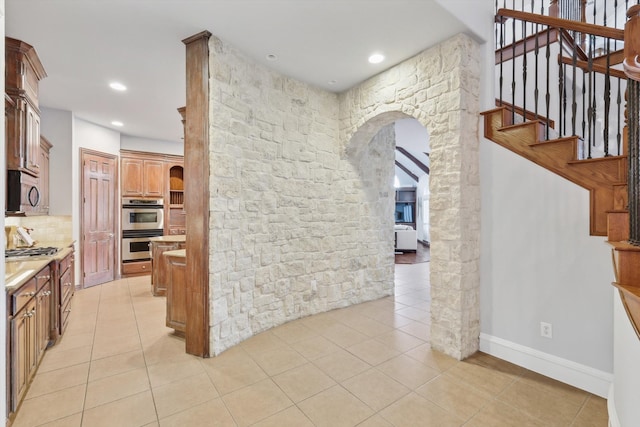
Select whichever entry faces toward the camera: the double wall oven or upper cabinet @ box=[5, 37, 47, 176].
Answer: the double wall oven

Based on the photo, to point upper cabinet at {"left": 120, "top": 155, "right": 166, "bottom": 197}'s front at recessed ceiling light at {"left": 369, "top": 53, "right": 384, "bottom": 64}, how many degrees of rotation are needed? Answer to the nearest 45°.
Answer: approximately 45° to its left

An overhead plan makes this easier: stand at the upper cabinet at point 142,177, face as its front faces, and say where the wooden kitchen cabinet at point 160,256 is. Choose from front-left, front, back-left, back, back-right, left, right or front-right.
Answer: front

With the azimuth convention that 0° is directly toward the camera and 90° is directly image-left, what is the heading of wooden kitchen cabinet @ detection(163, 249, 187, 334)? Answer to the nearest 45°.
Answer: approximately 45°

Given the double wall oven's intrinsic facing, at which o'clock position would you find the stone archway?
The stone archway is roughly at 11 o'clock from the double wall oven.

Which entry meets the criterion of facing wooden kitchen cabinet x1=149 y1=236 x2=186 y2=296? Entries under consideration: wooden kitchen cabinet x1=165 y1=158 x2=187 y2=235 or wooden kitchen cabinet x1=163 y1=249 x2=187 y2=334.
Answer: wooden kitchen cabinet x1=165 y1=158 x2=187 y2=235

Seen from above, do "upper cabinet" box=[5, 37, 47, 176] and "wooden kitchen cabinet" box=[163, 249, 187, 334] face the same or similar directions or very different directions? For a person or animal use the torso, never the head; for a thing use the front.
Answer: very different directions

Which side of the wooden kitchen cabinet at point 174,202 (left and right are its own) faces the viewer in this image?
front

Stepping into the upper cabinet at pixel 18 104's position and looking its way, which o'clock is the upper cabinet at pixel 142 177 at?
the upper cabinet at pixel 142 177 is roughly at 10 o'clock from the upper cabinet at pixel 18 104.

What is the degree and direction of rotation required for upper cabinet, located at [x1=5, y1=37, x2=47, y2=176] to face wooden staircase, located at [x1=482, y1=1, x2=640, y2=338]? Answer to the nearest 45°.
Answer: approximately 45° to its right

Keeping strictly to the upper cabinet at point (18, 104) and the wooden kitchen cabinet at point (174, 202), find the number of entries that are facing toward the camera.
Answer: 1

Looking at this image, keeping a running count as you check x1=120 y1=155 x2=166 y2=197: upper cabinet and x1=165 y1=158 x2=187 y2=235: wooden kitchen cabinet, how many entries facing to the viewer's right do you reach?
0

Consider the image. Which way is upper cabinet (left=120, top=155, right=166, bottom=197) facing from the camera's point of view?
toward the camera

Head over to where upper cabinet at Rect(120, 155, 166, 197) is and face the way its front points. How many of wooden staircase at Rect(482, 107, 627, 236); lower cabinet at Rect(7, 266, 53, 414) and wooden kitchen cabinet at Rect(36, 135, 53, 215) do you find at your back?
0

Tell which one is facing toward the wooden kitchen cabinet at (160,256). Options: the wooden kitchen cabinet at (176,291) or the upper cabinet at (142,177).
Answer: the upper cabinet

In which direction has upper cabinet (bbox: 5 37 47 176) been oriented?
to the viewer's right

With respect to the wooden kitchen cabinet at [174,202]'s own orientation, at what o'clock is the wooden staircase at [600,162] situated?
The wooden staircase is roughly at 11 o'clock from the wooden kitchen cabinet.

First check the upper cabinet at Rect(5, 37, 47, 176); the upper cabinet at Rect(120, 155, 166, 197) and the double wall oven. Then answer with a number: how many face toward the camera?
2
